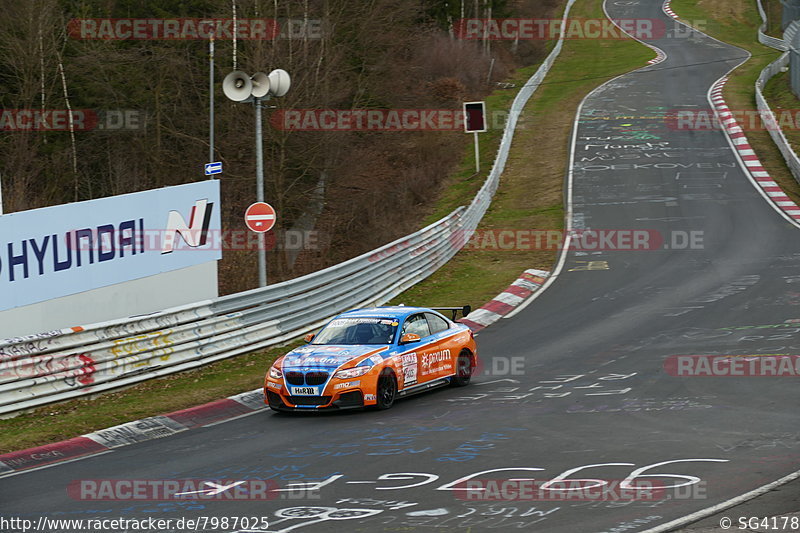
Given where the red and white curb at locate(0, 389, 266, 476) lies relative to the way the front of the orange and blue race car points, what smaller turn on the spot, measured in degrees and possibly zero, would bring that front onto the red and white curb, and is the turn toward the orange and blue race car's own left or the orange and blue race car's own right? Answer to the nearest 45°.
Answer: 0° — it already faces it

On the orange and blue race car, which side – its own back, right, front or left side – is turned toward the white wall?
right

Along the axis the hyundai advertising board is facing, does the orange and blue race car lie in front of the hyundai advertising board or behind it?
in front

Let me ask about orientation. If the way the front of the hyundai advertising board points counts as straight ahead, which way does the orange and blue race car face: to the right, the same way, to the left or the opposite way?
to the right

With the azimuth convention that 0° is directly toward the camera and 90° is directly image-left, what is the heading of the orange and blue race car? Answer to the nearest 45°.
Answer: approximately 45°

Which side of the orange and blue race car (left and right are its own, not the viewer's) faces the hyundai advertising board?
right

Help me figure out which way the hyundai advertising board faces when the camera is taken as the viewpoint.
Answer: facing the viewer and to the right of the viewer

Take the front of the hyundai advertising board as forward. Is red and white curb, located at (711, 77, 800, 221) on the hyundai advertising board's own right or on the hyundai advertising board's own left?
on the hyundai advertising board's own left

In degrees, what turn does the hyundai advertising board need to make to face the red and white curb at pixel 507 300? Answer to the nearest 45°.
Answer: approximately 90° to its left

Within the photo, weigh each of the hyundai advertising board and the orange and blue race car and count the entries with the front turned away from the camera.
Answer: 0
